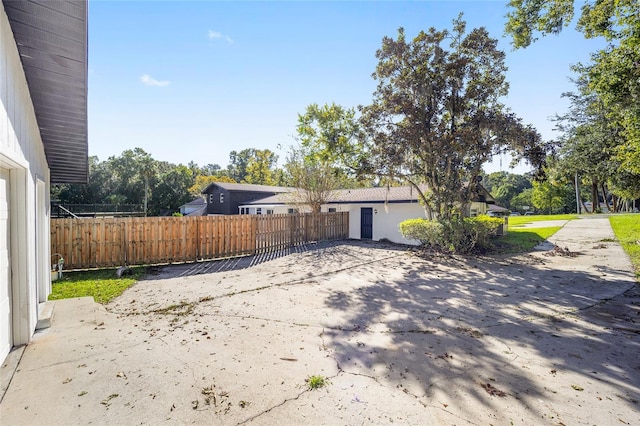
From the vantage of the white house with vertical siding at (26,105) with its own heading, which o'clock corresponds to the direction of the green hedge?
The green hedge is roughly at 12 o'clock from the white house with vertical siding.

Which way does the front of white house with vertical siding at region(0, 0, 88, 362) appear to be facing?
to the viewer's right

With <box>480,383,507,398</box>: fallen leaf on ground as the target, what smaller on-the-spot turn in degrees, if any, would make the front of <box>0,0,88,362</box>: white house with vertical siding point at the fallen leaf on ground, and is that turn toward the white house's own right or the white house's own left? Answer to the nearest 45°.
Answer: approximately 45° to the white house's own right

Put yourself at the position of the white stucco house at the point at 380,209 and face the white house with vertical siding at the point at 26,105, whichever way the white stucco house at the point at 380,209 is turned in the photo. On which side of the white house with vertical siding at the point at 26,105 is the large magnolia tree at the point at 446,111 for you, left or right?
left

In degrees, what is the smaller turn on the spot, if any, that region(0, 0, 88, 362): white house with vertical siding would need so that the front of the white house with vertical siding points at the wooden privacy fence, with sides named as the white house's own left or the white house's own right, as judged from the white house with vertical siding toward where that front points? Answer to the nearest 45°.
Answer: approximately 45° to the white house's own left

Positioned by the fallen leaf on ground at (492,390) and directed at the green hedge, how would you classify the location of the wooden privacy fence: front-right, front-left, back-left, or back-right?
front-left

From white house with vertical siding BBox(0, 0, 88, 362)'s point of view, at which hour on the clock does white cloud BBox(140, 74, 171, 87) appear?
The white cloud is roughly at 10 o'clock from the white house with vertical siding.

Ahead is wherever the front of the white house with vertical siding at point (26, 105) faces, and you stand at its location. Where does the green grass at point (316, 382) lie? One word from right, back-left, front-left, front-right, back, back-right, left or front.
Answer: front-right

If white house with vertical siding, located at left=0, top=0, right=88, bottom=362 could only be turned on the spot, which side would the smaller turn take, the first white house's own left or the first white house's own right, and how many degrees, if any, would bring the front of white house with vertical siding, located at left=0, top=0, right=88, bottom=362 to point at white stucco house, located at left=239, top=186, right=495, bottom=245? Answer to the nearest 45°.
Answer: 0° — it already faces it

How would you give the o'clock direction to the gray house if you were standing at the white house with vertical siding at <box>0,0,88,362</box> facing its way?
The gray house is roughly at 10 o'clock from the white house with vertical siding.

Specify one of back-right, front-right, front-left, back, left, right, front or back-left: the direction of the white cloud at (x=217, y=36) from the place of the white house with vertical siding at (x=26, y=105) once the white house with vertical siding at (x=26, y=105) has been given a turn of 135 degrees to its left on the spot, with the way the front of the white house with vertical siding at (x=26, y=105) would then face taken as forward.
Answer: right
